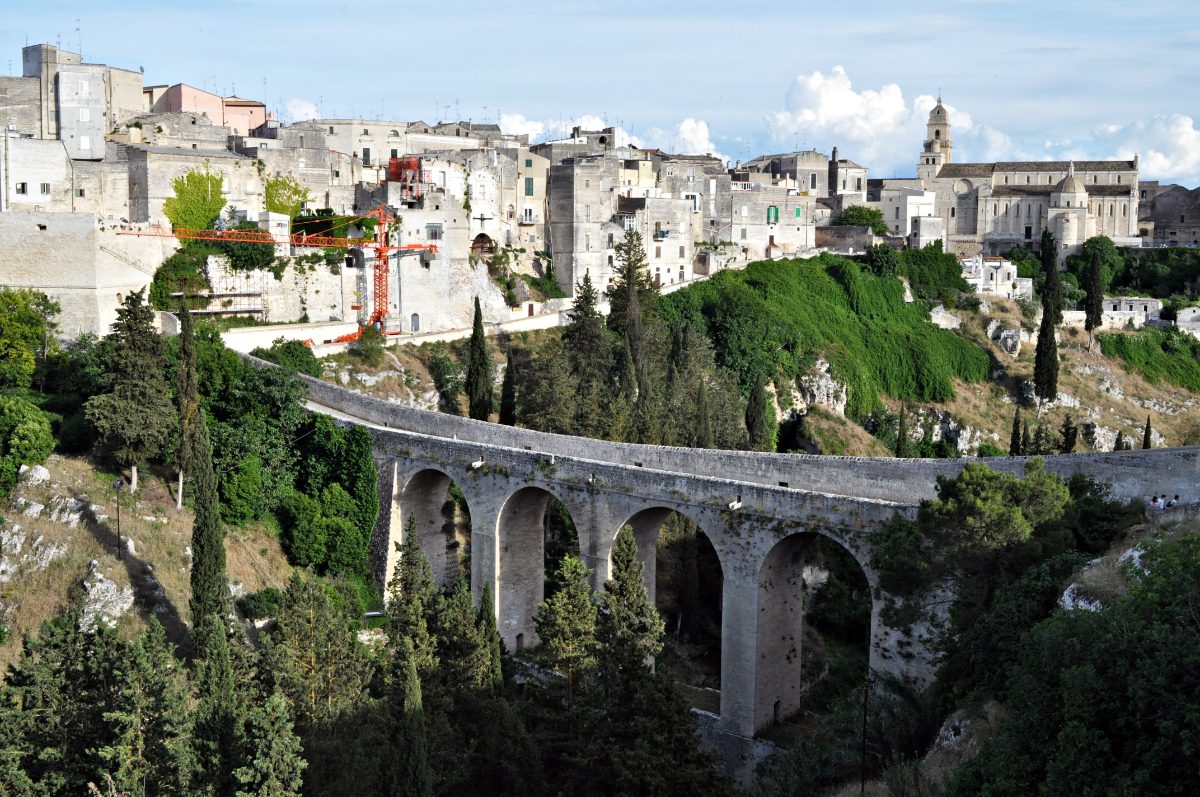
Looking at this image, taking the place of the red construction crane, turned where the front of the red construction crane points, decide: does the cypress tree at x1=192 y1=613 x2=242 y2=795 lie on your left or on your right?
on your left

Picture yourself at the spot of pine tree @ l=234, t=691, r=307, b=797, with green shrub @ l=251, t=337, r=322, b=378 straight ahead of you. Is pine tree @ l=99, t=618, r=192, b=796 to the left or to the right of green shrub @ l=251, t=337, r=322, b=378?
left

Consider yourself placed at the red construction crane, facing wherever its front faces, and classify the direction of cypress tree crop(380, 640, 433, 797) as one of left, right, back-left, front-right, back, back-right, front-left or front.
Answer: left

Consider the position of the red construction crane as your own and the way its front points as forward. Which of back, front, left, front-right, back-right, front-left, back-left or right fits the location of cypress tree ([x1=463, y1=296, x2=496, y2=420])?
back-left

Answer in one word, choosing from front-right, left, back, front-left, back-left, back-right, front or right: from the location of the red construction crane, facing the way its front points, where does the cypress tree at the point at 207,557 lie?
left

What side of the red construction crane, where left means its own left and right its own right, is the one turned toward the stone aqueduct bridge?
left

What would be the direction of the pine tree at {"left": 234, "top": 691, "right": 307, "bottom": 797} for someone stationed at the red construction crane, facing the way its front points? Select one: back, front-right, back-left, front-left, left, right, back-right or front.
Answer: left

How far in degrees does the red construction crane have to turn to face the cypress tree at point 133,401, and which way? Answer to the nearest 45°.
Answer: approximately 90° to its left

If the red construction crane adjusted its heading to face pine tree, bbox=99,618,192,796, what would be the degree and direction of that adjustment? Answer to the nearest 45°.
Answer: approximately 90° to its left

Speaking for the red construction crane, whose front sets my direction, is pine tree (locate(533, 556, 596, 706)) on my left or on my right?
on my left

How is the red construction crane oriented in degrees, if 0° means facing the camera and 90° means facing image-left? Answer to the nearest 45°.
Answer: approximately 90°

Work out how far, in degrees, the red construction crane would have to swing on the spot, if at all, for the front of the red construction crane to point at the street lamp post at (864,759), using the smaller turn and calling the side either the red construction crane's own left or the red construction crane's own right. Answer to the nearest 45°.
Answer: approximately 90° to the red construction crane's own left

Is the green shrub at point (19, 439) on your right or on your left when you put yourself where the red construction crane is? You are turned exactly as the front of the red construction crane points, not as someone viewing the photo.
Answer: on your left
